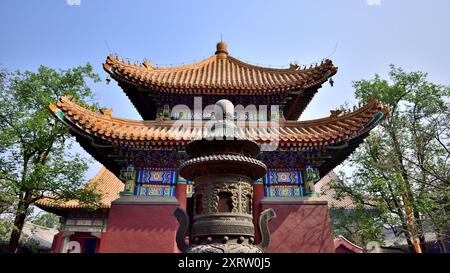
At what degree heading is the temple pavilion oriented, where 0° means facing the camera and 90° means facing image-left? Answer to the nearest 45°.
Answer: approximately 0°

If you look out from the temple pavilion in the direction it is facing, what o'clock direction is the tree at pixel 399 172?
The tree is roughly at 8 o'clock from the temple pavilion.
